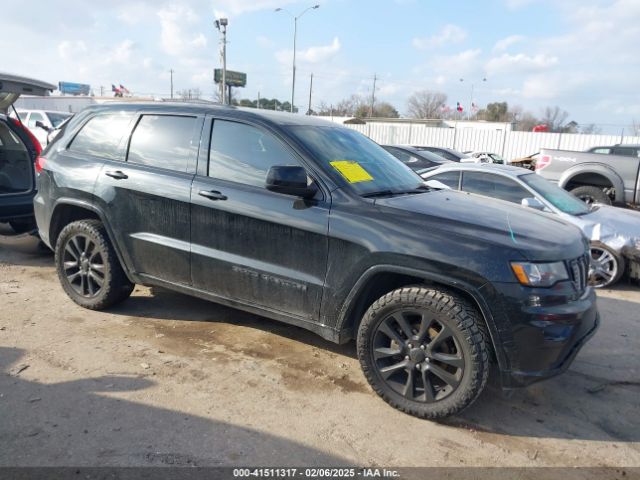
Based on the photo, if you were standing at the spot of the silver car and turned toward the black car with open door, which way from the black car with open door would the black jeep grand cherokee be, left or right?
left

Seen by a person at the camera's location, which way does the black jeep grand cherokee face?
facing the viewer and to the right of the viewer

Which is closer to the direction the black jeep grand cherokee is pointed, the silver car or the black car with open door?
the silver car

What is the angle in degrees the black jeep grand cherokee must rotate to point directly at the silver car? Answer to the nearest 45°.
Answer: approximately 90° to its left

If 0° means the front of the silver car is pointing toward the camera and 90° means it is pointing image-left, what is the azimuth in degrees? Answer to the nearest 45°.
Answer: approximately 315°

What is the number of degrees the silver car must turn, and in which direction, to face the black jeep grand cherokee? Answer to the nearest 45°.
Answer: approximately 90° to its right

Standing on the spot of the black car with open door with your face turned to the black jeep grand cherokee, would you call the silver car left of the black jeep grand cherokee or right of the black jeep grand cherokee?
left

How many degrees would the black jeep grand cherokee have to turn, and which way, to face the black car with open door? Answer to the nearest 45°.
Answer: approximately 180°

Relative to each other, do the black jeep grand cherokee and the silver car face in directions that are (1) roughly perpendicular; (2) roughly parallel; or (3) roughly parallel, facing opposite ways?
roughly parallel
